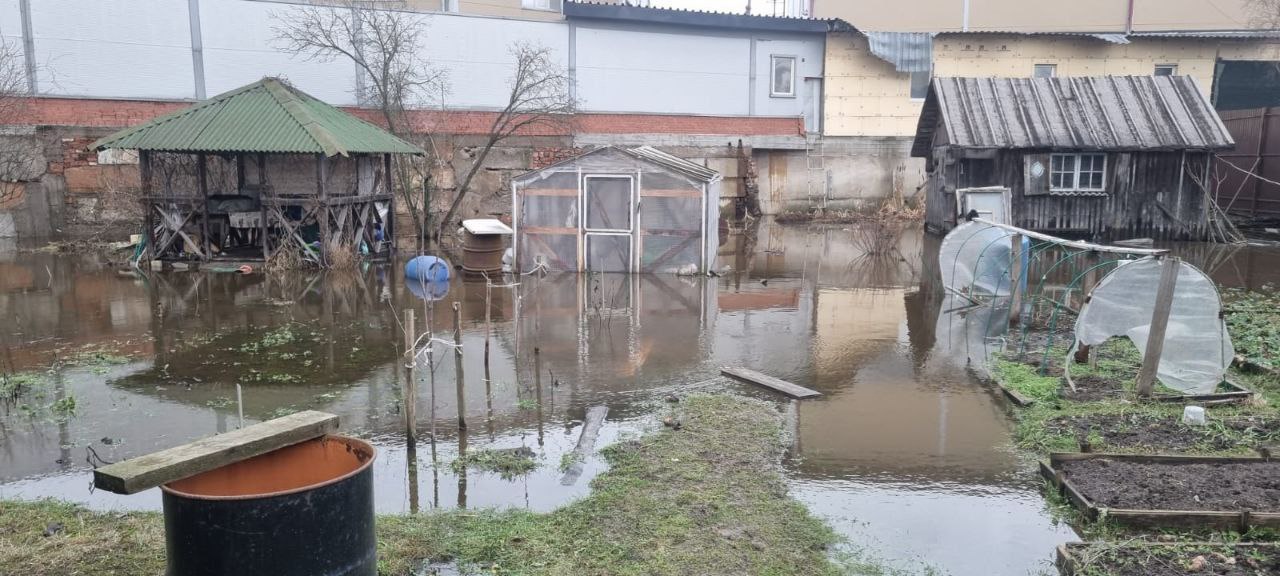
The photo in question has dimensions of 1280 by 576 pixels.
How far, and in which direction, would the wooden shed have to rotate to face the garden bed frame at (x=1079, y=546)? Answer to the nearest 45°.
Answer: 0° — it already faces it

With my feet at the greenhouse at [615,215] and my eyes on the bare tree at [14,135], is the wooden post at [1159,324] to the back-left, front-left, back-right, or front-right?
back-left

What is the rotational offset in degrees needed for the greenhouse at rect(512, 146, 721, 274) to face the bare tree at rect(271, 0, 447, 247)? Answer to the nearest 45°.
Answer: approximately 135° to its right

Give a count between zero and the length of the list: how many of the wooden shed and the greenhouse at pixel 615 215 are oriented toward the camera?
2

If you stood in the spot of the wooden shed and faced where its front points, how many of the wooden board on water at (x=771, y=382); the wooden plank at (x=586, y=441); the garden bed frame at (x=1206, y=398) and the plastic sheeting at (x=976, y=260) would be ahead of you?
4

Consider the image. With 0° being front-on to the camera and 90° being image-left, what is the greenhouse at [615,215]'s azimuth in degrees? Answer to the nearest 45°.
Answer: approximately 0°

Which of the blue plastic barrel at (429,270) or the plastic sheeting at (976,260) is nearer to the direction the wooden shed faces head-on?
the plastic sheeting

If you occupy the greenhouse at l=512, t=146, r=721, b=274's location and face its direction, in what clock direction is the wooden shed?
The wooden shed is roughly at 8 o'clock from the greenhouse.

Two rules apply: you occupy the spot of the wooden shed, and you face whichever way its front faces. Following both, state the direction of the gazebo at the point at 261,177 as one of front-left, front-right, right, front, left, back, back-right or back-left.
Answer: front-right

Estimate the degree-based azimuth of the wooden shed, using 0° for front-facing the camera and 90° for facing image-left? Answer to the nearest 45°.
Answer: approximately 0°

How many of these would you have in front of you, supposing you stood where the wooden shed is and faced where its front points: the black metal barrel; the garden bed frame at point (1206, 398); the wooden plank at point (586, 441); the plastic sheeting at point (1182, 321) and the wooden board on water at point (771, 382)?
5

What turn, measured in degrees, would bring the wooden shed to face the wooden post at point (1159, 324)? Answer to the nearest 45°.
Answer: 0° — it already faces it

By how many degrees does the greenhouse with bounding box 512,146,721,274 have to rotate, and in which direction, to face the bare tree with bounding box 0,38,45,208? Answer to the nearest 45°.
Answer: approximately 90° to its right

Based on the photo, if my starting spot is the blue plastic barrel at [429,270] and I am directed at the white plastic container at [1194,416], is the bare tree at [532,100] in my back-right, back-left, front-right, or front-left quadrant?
back-left

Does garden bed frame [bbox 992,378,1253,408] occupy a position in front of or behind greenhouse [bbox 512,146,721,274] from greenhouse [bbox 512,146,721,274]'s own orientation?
in front

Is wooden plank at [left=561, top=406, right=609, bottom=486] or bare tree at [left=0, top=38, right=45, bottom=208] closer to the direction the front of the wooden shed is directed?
the wooden plank

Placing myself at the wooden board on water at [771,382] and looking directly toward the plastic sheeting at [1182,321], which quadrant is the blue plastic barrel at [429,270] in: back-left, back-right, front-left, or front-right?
back-left
